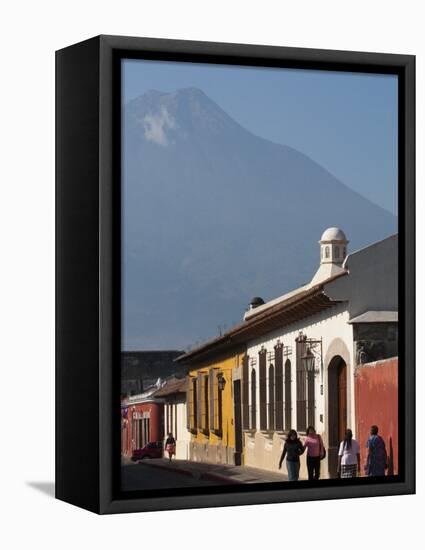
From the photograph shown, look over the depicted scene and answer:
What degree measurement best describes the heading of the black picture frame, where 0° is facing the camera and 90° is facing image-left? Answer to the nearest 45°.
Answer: approximately 315°
